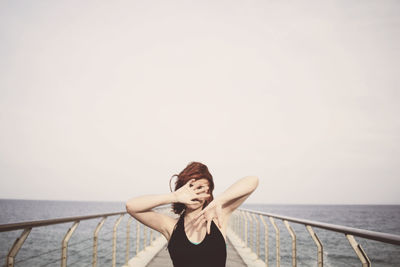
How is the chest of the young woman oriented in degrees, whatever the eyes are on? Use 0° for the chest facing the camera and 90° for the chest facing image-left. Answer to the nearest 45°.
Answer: approximately 0°
